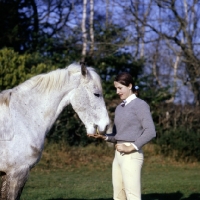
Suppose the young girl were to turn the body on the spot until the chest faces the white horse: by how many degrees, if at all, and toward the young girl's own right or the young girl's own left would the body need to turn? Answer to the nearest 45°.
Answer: approximately 45° to the young girl's own right

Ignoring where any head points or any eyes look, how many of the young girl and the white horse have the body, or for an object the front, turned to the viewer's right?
1

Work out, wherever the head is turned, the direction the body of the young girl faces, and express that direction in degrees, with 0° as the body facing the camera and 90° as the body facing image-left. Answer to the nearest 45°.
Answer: approximately 45°

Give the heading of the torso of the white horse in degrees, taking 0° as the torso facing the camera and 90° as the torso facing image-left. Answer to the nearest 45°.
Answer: approximately 270°

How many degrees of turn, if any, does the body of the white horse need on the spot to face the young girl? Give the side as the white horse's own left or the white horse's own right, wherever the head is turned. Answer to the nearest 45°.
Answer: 0° — it already faces them
